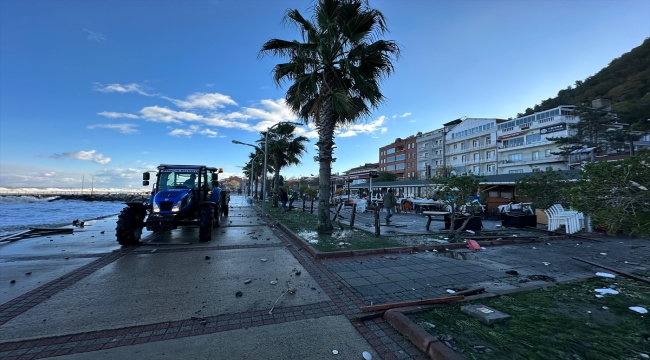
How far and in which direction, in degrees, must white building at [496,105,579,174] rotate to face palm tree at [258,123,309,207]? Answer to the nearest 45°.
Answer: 0° — it already faces it

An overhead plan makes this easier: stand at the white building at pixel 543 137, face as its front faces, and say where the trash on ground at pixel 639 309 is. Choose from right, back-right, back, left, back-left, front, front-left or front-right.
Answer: front-left

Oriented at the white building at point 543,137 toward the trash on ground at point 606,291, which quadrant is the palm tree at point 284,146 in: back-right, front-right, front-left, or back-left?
front-right

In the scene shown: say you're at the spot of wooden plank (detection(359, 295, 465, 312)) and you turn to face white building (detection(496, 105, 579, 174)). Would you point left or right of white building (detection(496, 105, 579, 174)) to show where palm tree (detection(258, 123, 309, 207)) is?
left

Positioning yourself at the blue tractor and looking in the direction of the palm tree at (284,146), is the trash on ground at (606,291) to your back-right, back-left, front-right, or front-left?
back-right

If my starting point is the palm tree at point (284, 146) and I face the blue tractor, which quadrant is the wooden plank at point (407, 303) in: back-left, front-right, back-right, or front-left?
front-left

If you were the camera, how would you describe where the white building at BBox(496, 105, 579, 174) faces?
facing the viewer and to the left of the viewer

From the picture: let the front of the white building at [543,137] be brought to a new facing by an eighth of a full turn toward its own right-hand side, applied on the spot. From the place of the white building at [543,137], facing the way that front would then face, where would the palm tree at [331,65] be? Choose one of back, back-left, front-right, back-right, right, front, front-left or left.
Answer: left

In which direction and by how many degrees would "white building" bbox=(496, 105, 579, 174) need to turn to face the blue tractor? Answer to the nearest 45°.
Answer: approximately 45° to its left

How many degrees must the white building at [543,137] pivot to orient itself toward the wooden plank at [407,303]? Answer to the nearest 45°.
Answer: approximately 45° to its left

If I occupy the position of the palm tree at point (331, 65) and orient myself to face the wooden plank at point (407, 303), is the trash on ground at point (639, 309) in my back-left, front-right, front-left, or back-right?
front-left

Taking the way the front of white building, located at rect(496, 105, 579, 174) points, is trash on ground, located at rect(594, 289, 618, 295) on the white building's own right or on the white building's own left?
on the white building's own left

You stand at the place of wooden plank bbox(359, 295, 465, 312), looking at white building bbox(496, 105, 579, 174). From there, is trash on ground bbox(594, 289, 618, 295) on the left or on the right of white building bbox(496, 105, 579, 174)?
right

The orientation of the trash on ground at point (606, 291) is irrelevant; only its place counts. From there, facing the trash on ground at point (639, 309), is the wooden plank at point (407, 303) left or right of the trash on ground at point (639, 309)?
right
